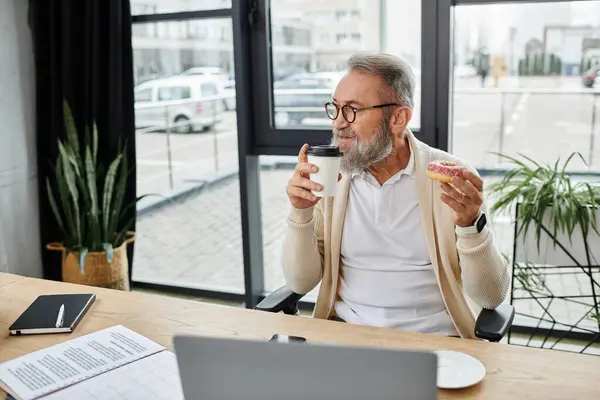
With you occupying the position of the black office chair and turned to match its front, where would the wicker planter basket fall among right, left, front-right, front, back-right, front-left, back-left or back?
right

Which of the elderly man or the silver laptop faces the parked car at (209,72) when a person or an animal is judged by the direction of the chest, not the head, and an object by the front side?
the silver laptop

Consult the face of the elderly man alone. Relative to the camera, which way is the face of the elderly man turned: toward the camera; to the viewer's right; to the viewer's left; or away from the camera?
to the viewer's left

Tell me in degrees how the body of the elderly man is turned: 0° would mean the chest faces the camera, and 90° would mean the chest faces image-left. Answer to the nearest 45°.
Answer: approximately 45°

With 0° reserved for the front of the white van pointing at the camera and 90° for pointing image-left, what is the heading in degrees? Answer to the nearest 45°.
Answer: approximately 135°

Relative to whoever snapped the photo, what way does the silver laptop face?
facing away from the viewer
